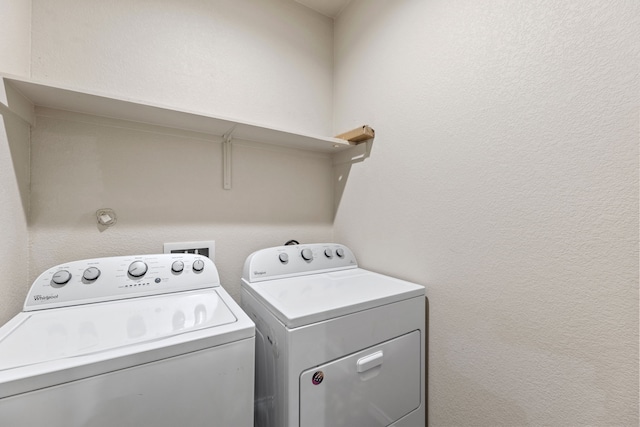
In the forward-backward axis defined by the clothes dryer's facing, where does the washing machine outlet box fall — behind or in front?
behind

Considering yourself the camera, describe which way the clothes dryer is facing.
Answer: facing the viewer and to the right of the viewer

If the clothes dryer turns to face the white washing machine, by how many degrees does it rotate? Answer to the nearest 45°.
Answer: approximately 90° to its right
